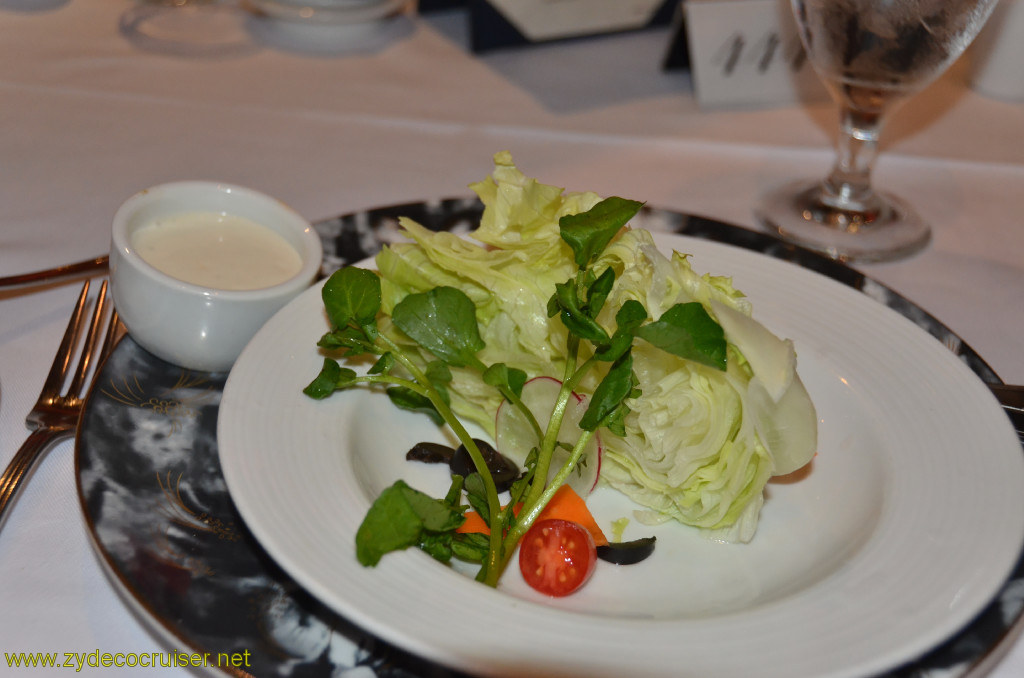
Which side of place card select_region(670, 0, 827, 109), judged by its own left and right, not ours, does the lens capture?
front

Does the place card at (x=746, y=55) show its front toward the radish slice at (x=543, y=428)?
yes

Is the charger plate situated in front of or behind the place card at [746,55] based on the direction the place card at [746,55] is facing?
in front

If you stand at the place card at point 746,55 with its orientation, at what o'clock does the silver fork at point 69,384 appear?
The silver fork is roughly at 1 o'clock from the place card.

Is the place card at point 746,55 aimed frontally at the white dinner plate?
yes

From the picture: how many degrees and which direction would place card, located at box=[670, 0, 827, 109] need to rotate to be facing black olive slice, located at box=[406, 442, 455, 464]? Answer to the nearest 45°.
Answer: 0° — it already faces it

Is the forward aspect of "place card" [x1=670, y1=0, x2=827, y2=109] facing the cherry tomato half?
yes

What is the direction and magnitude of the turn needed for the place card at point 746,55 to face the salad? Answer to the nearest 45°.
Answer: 0° — it already faces it

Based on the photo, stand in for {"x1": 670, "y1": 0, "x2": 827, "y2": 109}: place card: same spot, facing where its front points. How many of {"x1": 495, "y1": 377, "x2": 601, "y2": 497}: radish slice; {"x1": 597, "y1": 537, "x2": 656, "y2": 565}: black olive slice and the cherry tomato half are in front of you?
3

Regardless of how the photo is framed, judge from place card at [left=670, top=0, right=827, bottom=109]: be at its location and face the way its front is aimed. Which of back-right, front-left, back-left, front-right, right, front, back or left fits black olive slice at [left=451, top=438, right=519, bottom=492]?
front

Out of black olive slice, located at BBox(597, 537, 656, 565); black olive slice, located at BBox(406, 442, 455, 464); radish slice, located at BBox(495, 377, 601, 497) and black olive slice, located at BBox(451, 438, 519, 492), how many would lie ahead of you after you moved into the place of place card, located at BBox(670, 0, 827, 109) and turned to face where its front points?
4
